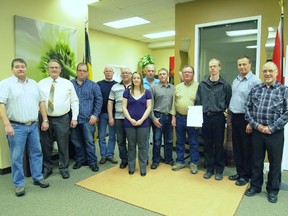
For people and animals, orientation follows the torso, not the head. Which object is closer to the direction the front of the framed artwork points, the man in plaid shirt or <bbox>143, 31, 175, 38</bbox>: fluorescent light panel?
the man in plaid shirt

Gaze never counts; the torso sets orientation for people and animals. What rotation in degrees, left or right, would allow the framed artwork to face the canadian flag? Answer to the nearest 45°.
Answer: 0° — it already faces it

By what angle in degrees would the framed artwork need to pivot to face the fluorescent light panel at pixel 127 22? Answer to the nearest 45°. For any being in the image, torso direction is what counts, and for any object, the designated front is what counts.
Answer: approximately 90° to its left

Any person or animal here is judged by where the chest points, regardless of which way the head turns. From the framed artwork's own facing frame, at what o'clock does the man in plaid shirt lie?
The man in plaid shirt is roughly at 12 o'clock from the framed artwork.

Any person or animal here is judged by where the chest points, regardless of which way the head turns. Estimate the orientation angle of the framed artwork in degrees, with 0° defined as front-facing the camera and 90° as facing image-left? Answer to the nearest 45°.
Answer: approximately 315°
